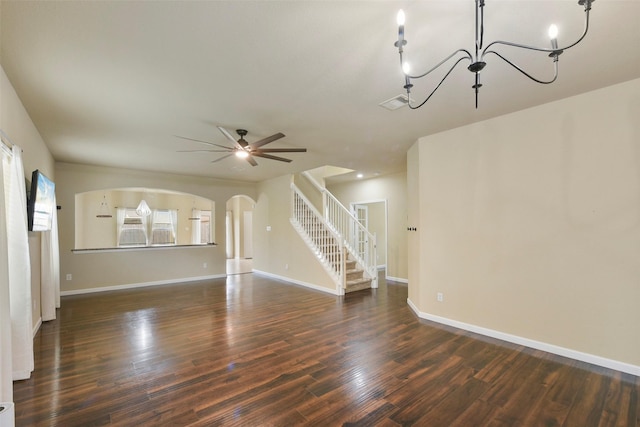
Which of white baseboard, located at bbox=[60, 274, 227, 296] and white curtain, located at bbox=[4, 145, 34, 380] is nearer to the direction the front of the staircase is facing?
the white curtain

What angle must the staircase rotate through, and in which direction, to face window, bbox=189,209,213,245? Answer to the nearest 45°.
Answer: approximately 180°

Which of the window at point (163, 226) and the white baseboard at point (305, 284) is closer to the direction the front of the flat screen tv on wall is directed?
the white baseboard

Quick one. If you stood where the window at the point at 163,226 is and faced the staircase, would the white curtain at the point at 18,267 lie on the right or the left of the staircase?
right

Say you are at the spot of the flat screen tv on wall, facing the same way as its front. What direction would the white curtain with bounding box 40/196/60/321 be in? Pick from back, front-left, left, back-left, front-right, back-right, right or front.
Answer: back-left

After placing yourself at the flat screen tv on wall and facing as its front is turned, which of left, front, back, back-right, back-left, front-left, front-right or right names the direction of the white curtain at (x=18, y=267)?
front-right

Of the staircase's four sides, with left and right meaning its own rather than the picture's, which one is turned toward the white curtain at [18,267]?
right

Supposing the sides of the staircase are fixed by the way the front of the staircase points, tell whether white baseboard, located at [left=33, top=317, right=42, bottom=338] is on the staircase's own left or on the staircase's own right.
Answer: on the staircase's own right

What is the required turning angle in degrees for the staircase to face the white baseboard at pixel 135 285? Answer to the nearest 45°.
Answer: approximately 135° to its right

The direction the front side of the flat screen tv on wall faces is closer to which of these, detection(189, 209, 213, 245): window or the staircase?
the staircase

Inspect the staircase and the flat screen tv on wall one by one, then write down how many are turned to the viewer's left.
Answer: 0

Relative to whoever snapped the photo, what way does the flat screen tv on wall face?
facing the viewer and to the right of the viewer

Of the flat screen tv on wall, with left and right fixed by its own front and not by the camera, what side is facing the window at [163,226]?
left

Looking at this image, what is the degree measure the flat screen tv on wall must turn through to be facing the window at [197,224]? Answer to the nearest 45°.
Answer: approximately 90° to its left
